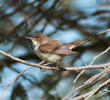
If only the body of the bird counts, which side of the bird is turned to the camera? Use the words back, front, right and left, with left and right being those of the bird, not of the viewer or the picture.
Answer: left
